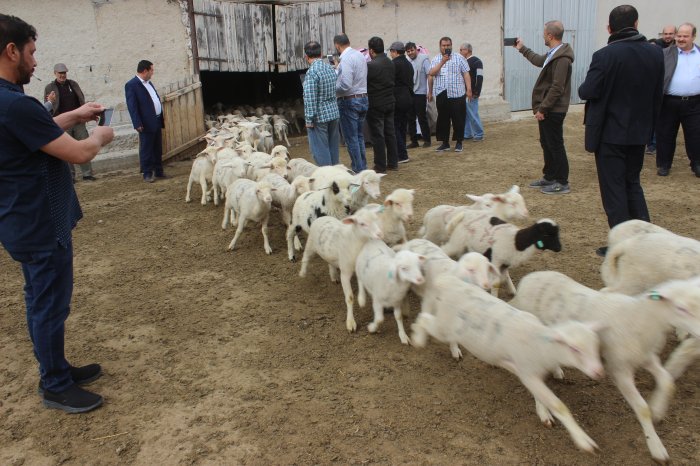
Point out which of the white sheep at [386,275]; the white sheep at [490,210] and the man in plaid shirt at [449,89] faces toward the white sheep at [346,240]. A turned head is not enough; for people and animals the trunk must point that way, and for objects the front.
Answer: the man in plaid shirt

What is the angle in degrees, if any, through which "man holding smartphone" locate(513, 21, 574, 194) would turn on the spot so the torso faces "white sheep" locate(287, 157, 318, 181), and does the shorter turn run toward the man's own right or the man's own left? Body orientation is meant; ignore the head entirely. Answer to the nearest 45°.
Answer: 0° — they already face it

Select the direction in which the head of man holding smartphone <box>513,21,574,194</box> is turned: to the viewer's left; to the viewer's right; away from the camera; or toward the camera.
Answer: to the viewer's left

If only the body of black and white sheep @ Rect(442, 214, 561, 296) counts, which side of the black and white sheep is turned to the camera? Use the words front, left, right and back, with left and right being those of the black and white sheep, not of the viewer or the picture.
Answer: right

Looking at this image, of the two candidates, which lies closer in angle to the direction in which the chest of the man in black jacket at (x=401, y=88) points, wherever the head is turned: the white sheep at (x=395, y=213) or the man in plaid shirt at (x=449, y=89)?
the man in plaid shirt

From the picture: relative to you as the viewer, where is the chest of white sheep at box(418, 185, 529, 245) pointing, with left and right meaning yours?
facing to the right of the viewer

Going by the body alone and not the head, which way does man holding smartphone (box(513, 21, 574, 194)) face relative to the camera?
to the viewer's left

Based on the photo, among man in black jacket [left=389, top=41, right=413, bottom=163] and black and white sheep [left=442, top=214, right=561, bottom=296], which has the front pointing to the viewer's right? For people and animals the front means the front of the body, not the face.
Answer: the black and white sheep

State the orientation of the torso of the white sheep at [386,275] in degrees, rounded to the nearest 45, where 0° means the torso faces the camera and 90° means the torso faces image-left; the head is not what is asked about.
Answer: approximately 315°

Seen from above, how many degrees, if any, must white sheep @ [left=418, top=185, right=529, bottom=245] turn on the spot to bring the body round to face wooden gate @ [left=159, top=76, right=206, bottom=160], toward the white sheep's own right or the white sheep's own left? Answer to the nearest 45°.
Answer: approximately 135° to the white sheep's own left
